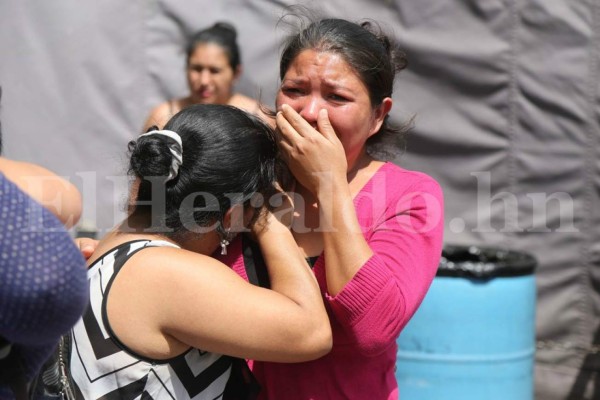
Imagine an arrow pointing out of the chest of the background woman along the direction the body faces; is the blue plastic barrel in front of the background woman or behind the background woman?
in front

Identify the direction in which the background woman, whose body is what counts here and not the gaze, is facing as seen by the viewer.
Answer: toward the camera
